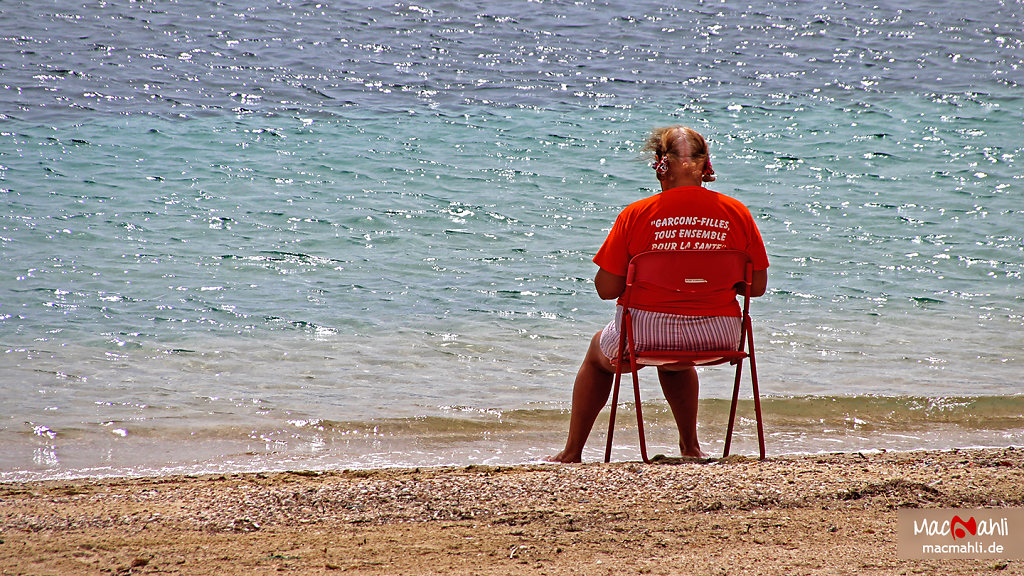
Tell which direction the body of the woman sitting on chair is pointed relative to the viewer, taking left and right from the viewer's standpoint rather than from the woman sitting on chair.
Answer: facing away from the viewer

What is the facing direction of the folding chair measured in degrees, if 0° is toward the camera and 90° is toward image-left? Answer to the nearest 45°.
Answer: approximately 180°

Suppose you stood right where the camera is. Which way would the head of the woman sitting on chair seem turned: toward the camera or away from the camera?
away from the camera
